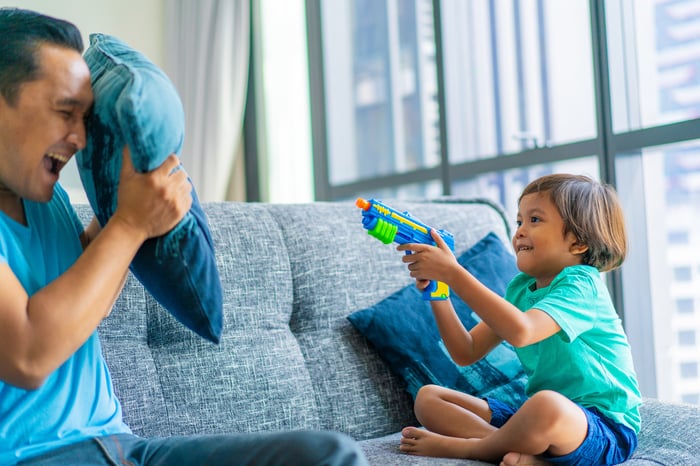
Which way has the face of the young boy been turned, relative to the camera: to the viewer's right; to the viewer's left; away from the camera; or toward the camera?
to the viewer's left

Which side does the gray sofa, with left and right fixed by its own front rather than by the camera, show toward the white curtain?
back

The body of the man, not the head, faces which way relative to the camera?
to the viewer's right

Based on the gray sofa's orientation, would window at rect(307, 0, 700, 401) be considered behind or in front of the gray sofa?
behind

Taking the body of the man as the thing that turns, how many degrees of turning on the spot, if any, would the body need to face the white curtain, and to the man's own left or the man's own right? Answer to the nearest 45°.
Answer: approximately 90° to the man's own left
